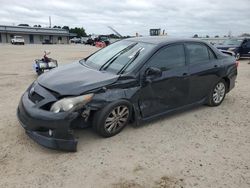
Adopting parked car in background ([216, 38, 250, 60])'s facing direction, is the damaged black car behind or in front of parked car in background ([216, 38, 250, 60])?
in front

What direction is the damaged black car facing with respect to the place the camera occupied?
facing the viewer and to the left of the viewer

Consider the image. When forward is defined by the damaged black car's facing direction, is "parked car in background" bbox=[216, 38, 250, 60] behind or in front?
behind

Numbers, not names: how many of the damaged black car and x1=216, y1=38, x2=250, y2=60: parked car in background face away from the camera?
0

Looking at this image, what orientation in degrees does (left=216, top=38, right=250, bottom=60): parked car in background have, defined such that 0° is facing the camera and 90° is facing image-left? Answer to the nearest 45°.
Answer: approximately 45°
